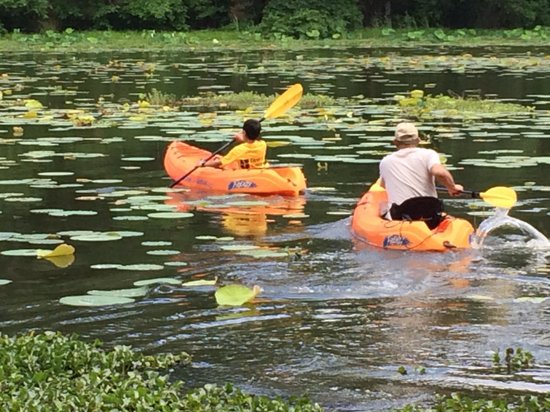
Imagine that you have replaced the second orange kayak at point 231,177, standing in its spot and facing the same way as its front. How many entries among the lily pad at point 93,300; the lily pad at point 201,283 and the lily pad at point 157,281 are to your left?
3

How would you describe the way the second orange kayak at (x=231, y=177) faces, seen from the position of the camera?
facing to the left of the viewer

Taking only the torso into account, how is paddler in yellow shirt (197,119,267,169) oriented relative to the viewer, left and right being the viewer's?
facing away from the viewer and to the left of the viewer

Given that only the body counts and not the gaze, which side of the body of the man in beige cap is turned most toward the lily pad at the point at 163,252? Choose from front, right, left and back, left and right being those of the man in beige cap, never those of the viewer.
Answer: left

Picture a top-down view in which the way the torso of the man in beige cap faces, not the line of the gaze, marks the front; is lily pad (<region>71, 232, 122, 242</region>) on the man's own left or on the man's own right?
on the man's own left

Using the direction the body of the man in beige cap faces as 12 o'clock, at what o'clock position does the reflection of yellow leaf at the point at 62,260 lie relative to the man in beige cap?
The reflection of yellow leaf is roughly at 8 o'clock from the man in beige cap.

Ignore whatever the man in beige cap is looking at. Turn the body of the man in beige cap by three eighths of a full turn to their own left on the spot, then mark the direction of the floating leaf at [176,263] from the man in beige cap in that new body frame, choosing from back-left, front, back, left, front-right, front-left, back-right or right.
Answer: front

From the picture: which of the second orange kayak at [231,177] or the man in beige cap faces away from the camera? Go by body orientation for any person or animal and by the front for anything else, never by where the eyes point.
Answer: the man in beige cap

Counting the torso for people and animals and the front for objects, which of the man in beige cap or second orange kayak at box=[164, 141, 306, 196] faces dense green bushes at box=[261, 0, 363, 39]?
the man in beige cap

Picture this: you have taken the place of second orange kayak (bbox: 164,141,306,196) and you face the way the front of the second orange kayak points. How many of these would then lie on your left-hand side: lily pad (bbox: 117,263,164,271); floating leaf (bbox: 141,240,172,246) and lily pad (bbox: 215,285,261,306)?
3

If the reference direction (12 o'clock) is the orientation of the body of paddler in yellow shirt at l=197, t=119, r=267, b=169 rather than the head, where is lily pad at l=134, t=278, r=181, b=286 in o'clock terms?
The lily pad is roughly at 8 o'clock from the paddler in yellow shirt.

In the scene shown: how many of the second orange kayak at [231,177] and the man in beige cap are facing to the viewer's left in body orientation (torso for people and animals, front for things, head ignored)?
1

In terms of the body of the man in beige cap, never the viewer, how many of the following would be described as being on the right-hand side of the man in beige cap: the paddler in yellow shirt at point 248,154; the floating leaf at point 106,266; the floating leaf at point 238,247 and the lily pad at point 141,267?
0

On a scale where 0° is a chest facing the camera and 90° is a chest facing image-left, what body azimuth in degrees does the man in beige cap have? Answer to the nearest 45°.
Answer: approximately 180°

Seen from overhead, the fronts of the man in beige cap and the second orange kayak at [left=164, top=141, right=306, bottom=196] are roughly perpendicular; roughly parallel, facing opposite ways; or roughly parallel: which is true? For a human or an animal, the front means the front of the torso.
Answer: roughly perpendicular

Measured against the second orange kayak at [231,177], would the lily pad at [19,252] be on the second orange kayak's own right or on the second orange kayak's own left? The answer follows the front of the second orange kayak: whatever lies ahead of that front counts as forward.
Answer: on the second orange kayak's own left

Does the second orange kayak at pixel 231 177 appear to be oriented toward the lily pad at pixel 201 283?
no

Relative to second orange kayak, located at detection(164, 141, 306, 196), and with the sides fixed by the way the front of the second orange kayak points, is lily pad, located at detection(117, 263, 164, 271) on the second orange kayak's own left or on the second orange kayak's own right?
on the second orange kayak's own left

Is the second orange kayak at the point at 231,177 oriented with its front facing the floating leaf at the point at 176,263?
no

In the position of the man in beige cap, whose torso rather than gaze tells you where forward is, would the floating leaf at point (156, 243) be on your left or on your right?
on your left

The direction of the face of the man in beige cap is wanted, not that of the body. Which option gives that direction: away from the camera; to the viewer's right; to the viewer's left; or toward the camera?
away from the camera
